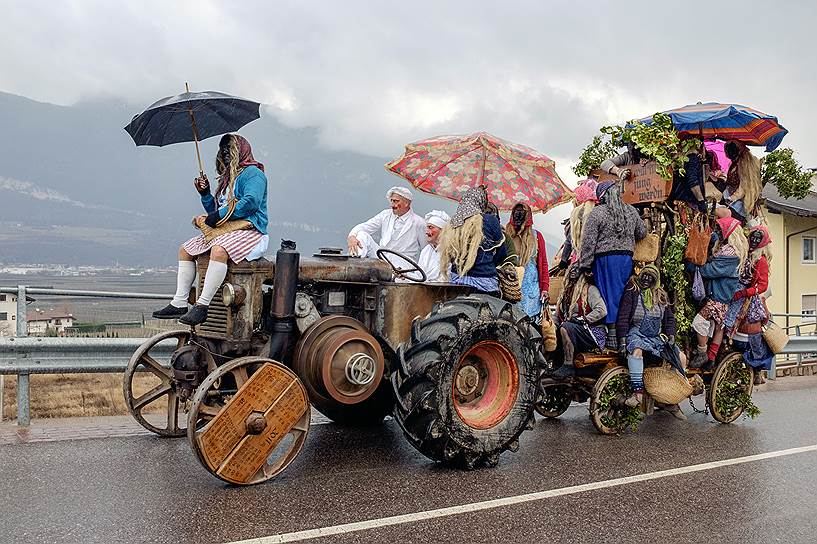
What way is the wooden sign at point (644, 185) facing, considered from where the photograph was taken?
facing the viewer

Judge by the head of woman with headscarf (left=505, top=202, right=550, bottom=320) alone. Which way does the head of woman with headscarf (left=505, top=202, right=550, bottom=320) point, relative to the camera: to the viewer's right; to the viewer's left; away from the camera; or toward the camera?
toward the camera

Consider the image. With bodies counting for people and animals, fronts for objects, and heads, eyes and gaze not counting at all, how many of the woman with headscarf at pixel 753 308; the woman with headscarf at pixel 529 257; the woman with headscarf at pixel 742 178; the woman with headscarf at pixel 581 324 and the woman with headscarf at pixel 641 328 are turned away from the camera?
0

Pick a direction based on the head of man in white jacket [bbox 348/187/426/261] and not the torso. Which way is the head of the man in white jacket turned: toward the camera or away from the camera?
toward the camera

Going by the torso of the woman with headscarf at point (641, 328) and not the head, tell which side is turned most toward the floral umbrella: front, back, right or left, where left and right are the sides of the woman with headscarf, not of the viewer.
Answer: right

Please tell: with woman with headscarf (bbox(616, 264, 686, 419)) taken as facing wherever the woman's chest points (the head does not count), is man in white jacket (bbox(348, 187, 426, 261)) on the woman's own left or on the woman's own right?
on the woman's own right

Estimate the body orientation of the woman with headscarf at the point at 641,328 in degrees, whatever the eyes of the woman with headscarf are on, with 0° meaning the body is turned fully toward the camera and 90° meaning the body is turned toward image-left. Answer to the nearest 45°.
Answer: approximately 0°

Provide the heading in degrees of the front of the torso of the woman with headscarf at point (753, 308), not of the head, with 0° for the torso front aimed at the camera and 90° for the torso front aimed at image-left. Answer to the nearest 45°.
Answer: approximately 45°

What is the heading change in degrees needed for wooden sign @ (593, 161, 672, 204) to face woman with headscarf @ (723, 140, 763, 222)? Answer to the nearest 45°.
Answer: approximately 135° to its left

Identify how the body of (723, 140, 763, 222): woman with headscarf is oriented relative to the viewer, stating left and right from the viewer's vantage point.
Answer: facing the viewer and to the left of the viewer

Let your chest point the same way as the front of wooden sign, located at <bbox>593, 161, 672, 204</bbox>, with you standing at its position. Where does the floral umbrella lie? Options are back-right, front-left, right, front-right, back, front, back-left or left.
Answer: right
